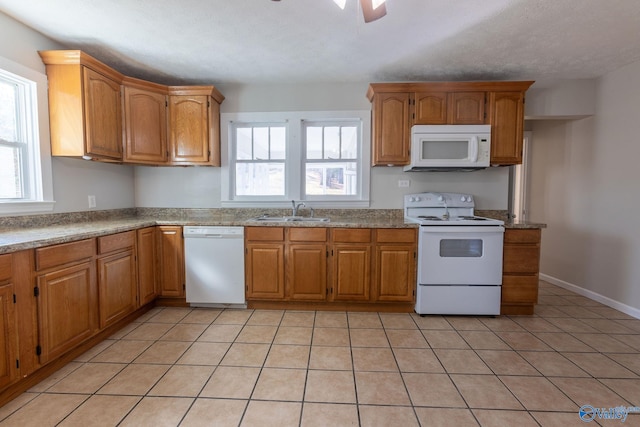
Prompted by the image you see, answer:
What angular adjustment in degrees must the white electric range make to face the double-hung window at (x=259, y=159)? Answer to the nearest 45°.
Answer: approximately 90° to its right

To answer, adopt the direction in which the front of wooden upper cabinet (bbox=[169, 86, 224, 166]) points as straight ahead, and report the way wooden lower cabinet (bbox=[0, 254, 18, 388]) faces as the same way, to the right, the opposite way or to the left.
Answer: to the left

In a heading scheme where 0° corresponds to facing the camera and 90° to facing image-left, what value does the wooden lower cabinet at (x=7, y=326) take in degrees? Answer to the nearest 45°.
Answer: approximately 315°

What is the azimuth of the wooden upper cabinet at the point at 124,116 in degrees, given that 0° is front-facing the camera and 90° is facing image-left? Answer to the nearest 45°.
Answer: approximately 315°

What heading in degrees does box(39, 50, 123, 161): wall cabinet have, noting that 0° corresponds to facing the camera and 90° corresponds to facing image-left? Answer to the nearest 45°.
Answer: approximately 315°

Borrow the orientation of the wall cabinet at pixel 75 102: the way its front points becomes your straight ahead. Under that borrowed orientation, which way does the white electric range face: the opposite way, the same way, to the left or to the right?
to the right

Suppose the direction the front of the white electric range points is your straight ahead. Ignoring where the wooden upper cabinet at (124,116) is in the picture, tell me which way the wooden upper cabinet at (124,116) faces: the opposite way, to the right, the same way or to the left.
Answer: to the left

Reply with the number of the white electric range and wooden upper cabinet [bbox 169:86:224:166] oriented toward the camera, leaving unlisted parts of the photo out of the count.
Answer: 2
